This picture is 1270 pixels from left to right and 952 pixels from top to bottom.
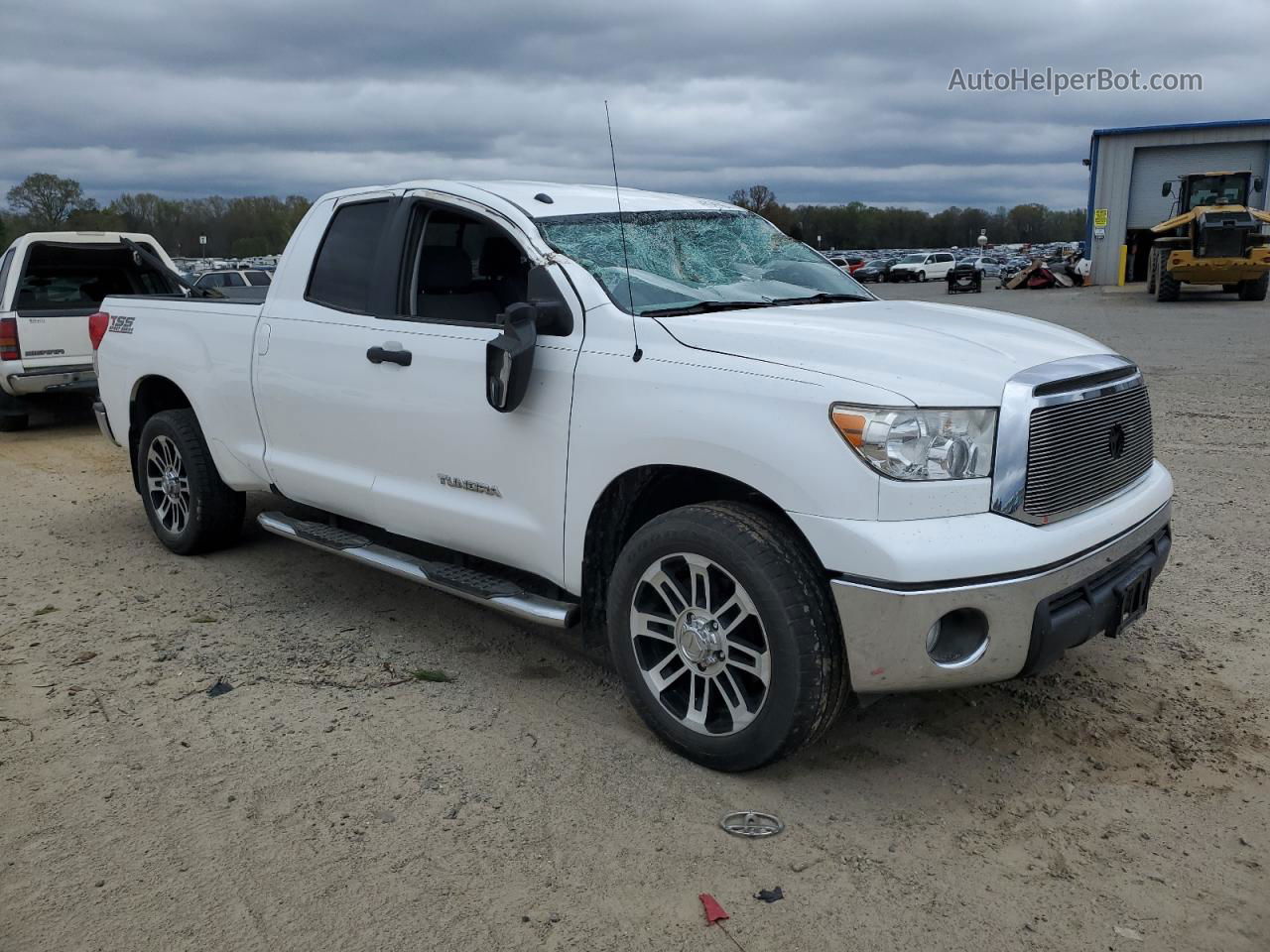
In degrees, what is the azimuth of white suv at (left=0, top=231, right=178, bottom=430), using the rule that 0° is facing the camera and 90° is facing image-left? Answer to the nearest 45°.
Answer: approximately 135°

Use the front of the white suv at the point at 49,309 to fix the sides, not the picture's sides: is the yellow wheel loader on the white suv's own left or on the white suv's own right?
on the white suv's own right

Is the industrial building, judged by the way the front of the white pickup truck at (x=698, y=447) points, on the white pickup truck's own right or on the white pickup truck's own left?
on the white pickup truck's own left

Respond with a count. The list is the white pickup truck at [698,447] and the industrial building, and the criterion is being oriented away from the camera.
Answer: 0

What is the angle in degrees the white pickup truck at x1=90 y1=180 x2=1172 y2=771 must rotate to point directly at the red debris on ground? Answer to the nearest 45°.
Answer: approximately 45° to its right

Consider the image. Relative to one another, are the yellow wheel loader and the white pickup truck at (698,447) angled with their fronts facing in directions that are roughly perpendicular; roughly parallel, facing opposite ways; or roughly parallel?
roughly perpendicular

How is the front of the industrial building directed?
toward the camera

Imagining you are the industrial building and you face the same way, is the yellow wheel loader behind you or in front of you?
in front
